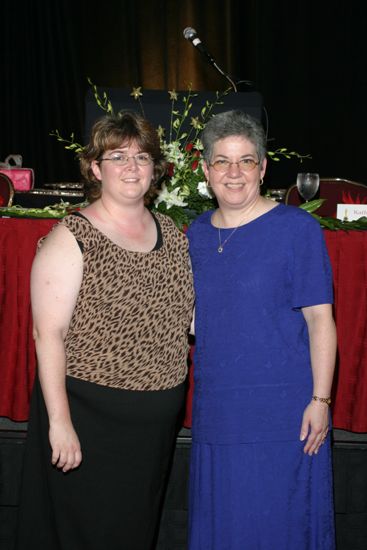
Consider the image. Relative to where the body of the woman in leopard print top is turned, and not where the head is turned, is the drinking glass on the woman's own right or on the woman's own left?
on the woman's own left

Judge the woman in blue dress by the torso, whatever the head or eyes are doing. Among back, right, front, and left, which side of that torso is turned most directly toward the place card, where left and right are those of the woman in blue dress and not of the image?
back

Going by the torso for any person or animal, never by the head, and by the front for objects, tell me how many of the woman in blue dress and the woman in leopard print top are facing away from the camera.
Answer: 0

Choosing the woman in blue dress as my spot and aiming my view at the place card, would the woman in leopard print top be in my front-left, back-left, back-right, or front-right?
back-left

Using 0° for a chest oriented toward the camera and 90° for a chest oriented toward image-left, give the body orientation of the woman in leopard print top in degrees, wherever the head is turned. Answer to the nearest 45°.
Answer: approximately 315°

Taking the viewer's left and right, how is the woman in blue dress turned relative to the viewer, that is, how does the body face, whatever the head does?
facing the viewer and to the left of the viewer
